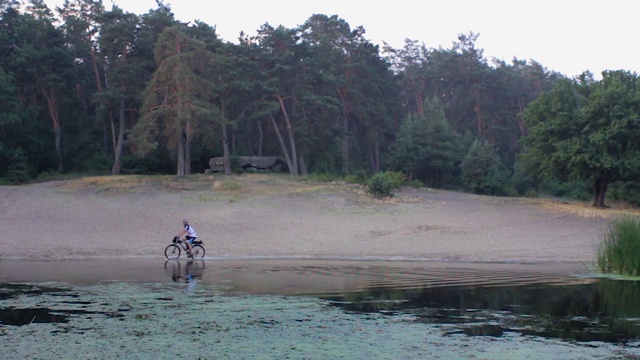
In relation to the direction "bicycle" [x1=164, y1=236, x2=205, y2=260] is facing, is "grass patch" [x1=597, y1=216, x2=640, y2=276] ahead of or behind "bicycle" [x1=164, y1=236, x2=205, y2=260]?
behind

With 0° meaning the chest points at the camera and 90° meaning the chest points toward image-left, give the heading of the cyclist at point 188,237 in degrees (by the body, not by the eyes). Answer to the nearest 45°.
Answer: approximately 90°

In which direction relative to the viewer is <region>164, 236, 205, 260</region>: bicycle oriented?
to the viewer's left

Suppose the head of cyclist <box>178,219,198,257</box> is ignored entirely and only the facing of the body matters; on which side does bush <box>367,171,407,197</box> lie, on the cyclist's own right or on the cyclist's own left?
on the cyclist's own right

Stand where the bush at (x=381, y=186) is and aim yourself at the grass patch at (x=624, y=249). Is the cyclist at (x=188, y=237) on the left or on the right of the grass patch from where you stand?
right

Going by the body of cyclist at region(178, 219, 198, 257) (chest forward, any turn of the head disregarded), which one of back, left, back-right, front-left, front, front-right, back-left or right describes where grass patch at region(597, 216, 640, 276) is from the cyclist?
back-left
